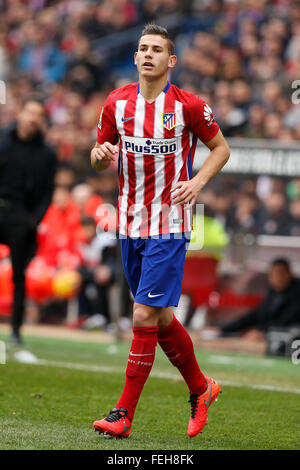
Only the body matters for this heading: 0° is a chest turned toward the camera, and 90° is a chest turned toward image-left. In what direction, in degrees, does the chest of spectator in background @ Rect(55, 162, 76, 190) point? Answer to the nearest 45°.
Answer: approximately 0°

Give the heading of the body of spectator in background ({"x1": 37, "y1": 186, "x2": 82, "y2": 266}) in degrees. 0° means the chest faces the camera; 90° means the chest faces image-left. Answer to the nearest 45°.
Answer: approximately 0°

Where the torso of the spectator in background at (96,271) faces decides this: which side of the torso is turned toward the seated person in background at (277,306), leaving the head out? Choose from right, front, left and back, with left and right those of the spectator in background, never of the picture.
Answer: left

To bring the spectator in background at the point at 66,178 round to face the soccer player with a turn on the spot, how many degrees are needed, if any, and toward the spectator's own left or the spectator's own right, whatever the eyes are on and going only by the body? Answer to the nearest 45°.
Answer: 0° — they already face them

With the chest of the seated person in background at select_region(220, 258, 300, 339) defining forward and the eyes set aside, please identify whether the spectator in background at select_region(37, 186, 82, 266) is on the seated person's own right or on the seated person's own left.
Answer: on the seated person's own right

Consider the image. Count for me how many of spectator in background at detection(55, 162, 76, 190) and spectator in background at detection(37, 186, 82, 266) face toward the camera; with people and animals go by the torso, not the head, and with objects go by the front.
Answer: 2

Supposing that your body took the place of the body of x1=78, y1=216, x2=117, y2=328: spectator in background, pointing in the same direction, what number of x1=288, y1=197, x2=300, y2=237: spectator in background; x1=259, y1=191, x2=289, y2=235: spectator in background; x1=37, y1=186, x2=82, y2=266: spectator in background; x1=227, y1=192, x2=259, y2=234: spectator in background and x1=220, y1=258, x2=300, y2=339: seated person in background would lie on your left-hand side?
4

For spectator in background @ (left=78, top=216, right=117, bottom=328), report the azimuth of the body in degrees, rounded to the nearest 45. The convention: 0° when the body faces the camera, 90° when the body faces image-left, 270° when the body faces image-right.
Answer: approximately 45°
